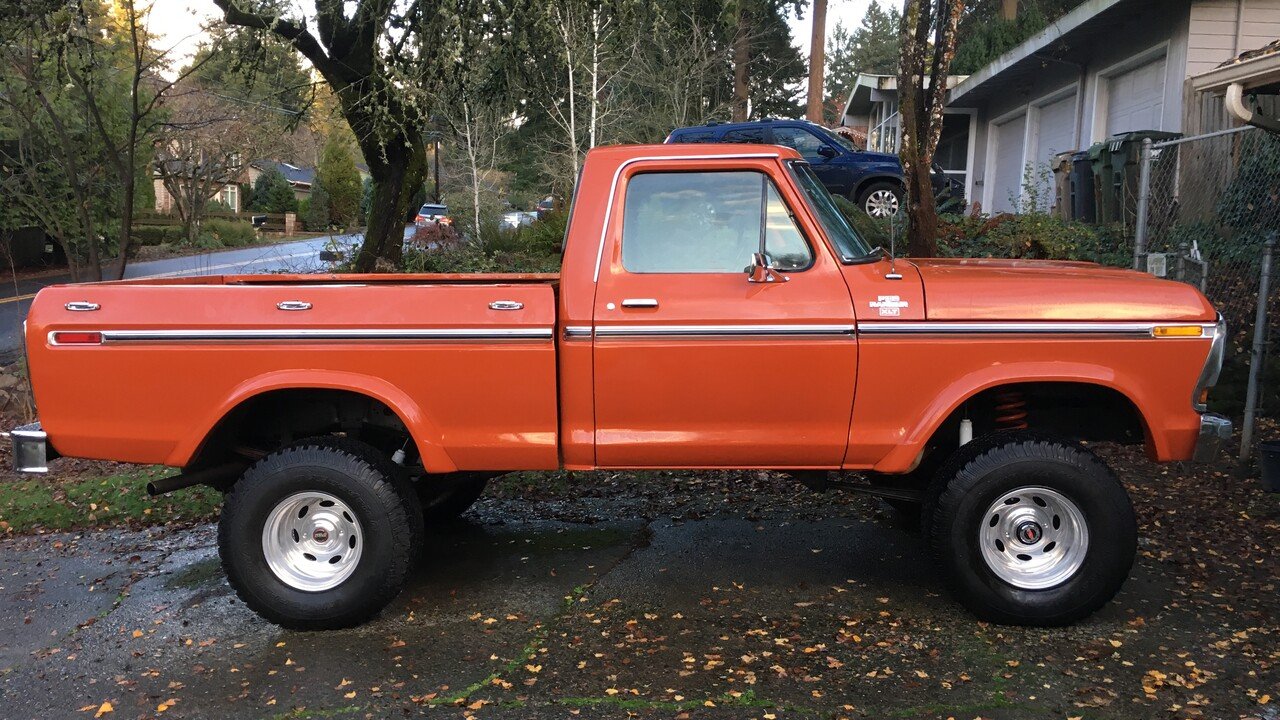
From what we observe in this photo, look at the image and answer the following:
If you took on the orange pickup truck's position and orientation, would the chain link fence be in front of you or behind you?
in front

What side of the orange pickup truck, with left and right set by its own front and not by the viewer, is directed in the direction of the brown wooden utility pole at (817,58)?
left

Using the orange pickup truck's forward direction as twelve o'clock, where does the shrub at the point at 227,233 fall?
The shrub is roughly at 8 o'clock from the orange pickup truck.

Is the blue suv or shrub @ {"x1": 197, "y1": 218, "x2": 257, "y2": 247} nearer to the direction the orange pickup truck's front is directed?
the blue suv

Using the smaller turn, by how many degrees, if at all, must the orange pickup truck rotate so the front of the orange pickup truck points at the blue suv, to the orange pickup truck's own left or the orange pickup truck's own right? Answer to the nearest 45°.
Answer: approximately 90° to the orange pickup truck's own left

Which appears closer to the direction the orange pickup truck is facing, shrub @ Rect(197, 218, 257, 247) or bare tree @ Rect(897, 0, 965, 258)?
the bare tree

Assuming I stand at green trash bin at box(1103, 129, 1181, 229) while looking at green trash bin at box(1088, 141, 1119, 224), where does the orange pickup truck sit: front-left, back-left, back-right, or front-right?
back-left

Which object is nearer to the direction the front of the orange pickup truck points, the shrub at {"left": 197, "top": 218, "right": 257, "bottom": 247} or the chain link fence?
the chain link fence

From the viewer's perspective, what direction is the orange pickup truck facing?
to the viewer's right

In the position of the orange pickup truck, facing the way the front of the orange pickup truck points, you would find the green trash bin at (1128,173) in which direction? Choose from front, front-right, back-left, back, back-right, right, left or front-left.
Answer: front-left
